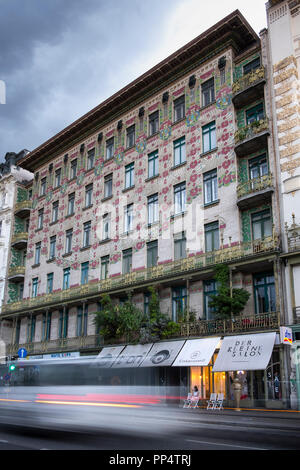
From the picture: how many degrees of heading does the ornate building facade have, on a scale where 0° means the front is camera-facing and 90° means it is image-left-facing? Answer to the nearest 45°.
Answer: approximately 45°

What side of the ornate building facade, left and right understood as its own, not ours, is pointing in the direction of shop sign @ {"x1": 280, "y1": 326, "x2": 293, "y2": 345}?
left

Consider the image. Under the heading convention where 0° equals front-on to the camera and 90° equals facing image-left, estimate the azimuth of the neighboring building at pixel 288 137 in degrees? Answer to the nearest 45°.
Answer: approximately 45°

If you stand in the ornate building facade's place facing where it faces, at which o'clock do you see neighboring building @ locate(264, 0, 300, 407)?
The neighboring building is roughly at 9 o'clock from the ornate building facade.

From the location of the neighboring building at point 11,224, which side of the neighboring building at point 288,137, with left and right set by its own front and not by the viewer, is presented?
right
